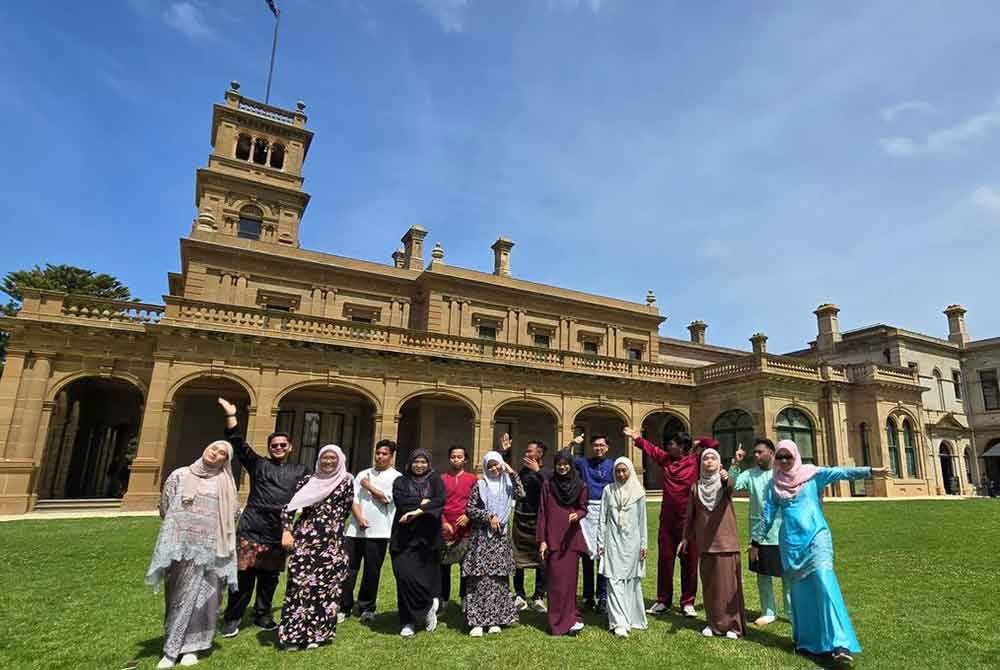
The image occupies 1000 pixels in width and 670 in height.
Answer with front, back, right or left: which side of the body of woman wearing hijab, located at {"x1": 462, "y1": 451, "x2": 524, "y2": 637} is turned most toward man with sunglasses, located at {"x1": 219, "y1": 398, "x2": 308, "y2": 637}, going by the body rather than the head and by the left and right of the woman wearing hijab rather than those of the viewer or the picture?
right

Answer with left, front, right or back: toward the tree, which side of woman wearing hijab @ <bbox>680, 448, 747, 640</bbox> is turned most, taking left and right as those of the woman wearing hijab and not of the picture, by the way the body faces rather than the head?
right

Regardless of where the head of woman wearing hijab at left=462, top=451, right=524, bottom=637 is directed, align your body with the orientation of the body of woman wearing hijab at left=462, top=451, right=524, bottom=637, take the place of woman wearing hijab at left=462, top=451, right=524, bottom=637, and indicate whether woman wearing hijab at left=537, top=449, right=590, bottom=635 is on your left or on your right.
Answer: on your left

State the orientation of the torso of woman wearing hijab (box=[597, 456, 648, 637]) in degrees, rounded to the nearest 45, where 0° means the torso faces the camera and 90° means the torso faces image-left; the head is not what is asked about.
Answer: approximately 0°

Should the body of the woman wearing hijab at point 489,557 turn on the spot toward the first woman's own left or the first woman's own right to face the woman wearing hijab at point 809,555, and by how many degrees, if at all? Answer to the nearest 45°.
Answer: approximately 90° to the first woman's own left
